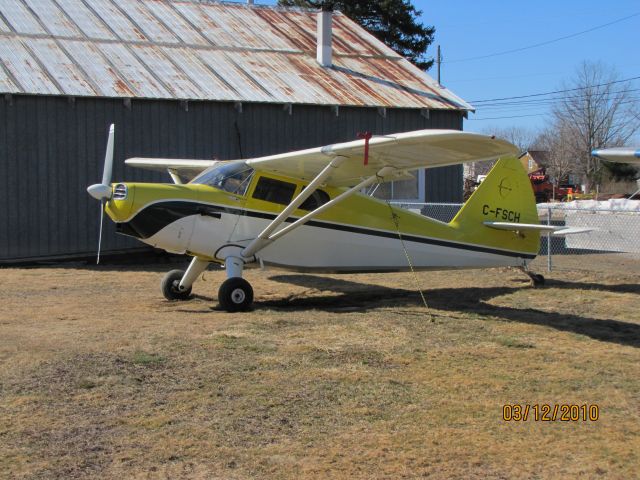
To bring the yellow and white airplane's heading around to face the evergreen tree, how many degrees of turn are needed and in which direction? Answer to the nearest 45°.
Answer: approximately 135° to its right

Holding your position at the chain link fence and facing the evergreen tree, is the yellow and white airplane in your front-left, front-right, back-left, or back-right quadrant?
back-left

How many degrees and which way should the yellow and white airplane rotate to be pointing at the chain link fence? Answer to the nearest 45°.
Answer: approximately 180°

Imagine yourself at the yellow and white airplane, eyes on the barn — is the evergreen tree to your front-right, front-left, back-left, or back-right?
front-right

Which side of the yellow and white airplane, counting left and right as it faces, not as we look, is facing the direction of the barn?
right

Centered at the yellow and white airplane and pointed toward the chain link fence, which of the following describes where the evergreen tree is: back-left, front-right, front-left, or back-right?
front-left
